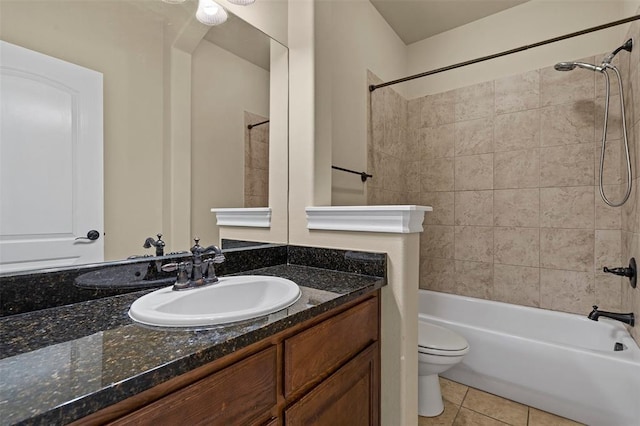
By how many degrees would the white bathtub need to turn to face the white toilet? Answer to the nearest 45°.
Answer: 0° — it already faces it

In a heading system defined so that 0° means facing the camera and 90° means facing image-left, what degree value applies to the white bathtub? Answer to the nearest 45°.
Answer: approximately 45°

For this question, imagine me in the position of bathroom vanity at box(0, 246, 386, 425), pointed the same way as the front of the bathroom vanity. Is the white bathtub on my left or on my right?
on my left

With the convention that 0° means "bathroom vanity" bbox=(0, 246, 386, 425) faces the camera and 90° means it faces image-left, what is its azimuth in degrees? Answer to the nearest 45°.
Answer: approximately 315°
